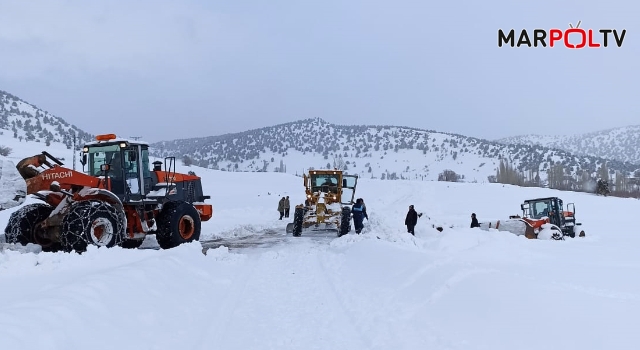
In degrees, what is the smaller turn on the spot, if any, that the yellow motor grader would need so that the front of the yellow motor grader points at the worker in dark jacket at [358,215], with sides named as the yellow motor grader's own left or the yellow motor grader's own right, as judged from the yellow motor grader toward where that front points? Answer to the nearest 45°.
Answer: approximately 45° to the yellow motor grader's own left

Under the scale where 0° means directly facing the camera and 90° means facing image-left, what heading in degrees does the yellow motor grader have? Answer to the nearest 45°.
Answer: approximately 0°
